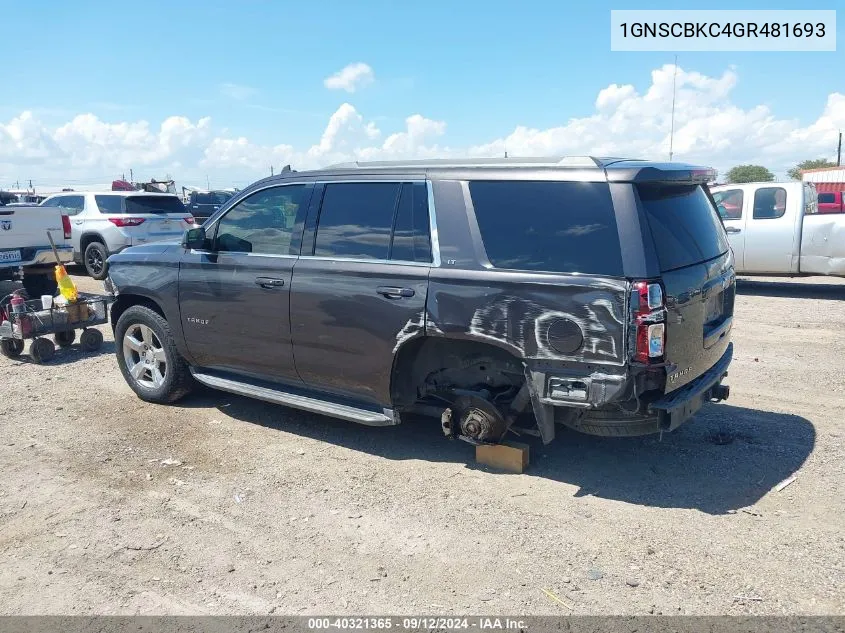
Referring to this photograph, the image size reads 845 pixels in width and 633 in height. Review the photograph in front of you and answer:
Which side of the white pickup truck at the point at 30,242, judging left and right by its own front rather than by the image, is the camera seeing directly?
back

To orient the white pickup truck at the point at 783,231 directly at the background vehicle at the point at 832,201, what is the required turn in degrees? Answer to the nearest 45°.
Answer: approximately 90° to its right

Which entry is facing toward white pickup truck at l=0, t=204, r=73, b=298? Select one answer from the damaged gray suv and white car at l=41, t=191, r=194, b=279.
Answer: the damaged gray suv

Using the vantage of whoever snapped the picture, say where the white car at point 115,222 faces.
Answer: facing away from the viewer and to the left of the viewer

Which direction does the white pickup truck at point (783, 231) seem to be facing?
to the viewer's left

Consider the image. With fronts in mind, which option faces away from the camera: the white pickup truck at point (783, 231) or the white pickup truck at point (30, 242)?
the white pickup truck at point (30, 242)

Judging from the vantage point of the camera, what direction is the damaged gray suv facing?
facing away from the viewer and to the left of the viewer

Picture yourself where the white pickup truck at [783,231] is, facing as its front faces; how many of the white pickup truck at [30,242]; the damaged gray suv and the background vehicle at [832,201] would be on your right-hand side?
1

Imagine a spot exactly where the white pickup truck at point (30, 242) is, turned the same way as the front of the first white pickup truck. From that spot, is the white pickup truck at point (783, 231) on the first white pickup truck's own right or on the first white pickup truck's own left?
on the first white pickup truck's own right

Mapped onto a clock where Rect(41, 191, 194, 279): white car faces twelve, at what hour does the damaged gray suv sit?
The damaged gray suv is roughly at 7 o'clock from the white car.

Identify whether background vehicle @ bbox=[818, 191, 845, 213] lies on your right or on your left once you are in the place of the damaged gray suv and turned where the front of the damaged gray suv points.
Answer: on your right

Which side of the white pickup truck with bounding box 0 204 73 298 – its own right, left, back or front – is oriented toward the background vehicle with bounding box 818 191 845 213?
right

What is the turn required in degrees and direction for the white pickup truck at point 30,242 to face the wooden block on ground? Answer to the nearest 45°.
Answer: approximately 180°

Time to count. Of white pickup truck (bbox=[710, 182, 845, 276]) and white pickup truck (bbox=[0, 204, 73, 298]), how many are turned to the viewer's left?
1

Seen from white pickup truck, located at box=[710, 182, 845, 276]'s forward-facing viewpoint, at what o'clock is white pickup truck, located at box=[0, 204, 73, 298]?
The white pickup truck, located at box=[0, 204, 73, 298] is roughly at 11 o'clock from the white pickup truck, located at box=[710, 182, 845, 276].
